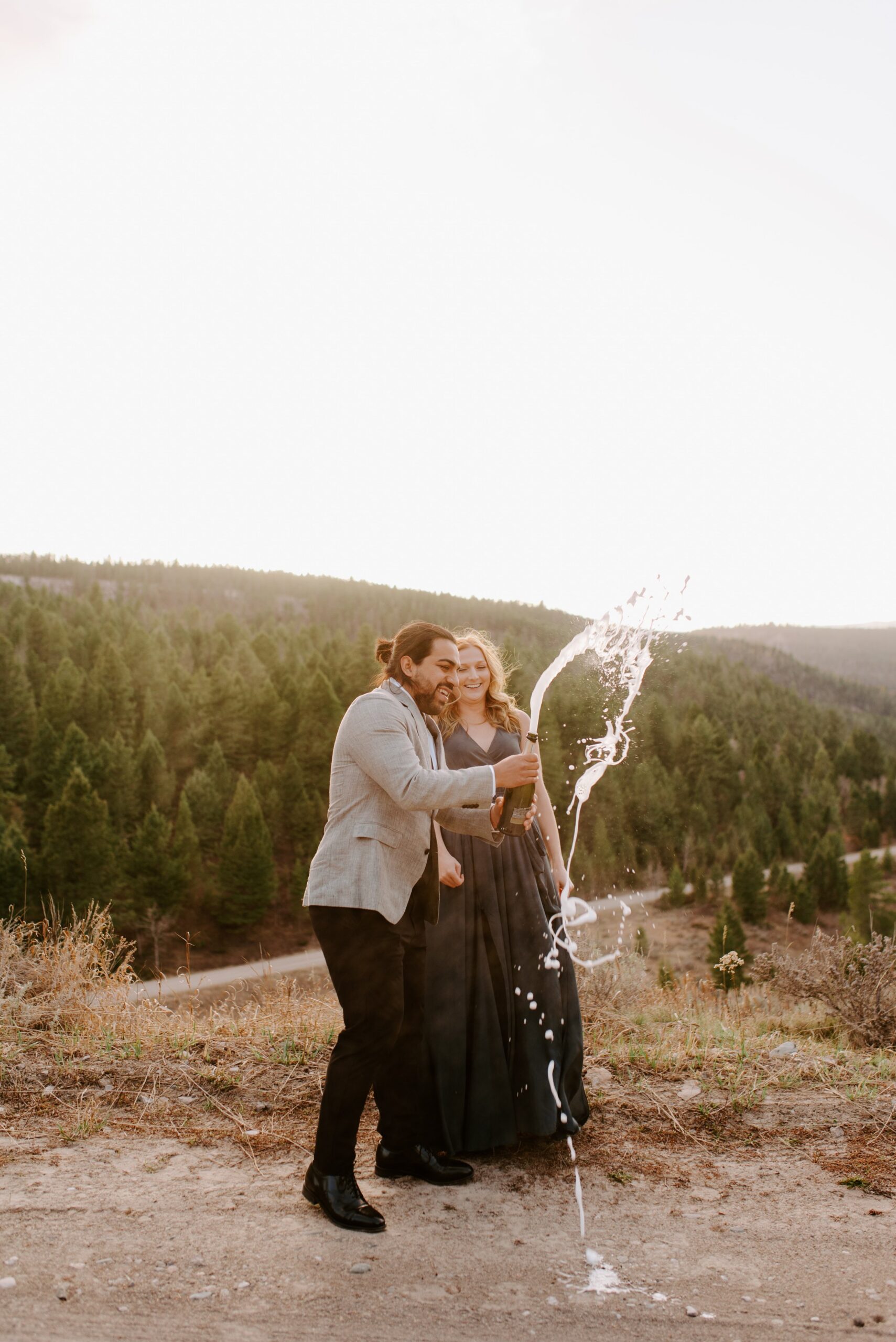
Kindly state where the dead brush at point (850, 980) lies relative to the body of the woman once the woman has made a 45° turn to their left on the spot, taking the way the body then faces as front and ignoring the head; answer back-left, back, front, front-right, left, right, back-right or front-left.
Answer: left

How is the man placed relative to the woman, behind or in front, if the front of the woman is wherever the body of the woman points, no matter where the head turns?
in front

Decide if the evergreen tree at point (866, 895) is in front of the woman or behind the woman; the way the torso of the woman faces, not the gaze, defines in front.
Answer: behind

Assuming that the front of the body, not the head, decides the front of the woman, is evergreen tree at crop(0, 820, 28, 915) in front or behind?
behind

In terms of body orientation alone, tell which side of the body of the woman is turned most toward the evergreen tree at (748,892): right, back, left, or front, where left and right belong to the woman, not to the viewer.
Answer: back

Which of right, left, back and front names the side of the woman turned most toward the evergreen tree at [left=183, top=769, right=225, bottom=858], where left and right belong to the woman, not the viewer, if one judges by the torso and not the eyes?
back

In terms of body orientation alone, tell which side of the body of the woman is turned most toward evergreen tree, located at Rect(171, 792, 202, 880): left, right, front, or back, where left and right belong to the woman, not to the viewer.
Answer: back

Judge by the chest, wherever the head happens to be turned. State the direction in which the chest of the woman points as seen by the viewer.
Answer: toward the camera

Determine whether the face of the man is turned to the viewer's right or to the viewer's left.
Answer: to the viewer's right
